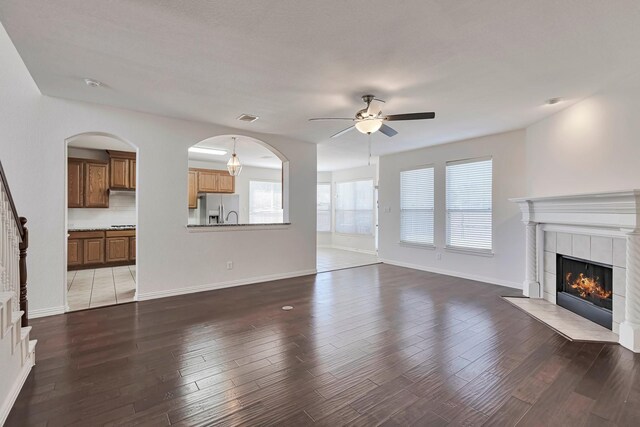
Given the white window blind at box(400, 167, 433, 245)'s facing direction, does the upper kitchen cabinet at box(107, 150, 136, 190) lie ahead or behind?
ahead

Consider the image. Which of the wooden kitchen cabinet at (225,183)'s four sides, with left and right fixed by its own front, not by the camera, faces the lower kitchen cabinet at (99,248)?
right

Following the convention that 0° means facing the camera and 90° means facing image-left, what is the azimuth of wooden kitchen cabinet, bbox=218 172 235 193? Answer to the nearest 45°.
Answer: approximately 0°

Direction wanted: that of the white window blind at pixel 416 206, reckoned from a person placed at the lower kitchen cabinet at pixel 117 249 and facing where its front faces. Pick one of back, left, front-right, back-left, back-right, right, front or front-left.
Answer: front-left

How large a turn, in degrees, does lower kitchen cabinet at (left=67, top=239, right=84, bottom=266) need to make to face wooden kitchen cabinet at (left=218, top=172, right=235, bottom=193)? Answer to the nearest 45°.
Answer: approximately 90° to its left

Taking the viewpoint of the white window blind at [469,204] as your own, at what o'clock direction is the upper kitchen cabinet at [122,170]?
The upper kitchen cabinet is roughly at 1 o'clock from the white window blind.

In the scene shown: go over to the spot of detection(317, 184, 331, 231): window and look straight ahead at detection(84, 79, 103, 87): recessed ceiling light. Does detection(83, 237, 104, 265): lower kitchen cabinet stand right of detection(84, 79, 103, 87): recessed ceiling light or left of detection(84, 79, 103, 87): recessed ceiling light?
right

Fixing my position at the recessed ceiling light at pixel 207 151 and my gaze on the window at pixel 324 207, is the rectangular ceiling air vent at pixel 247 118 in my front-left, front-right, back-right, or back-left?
back-right

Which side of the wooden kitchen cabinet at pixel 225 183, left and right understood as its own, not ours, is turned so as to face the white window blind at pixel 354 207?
left

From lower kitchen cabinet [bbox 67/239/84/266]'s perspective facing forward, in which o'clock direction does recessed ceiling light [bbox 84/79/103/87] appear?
The recessed ceiling light is roughly at 12 o'clock from the lower kitchen cabinet.
